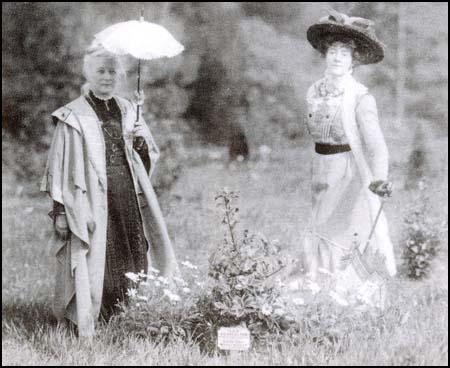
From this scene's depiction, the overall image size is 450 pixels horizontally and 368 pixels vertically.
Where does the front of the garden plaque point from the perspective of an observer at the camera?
facing the viewer

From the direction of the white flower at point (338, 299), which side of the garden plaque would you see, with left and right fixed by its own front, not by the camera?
left

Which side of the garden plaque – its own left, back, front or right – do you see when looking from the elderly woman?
right

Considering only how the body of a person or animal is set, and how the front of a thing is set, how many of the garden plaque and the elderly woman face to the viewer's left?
0

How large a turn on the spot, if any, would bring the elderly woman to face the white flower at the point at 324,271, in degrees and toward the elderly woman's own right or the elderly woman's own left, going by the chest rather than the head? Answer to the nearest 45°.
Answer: approximately 45° to the elderly woman's own left

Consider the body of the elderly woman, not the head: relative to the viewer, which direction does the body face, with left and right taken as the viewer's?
facing the viewer and to the right of the viewer

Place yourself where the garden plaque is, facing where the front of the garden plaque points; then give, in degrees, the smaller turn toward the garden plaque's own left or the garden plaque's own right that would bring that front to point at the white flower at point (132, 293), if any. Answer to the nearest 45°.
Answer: approximately 90° to the garden plaque's own right
